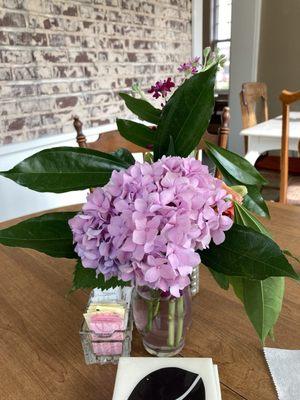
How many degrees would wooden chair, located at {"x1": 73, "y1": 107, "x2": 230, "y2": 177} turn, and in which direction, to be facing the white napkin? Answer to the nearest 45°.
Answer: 0° — it already faces it

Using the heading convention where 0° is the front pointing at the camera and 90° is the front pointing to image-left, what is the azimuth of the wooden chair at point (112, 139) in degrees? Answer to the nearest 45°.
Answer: approximately 0°

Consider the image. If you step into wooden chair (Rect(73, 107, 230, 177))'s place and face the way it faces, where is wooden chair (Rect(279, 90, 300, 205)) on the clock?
wooden chair (Rect(279, 90, 300, 205)) is roughly at 8 o'clock from wooden chair (Rect(73, 107, 230, 177)).

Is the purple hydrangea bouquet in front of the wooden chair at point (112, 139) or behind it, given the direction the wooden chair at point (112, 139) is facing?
in front

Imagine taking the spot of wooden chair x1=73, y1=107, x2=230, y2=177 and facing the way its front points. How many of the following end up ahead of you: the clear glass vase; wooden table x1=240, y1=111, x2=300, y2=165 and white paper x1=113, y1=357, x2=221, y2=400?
2

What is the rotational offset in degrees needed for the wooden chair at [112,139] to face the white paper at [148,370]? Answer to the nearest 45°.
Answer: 0° — it already faces it

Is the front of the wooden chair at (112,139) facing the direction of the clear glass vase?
yes

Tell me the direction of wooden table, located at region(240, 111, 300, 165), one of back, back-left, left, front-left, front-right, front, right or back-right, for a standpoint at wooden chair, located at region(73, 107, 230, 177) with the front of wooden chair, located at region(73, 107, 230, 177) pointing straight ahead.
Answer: back-left

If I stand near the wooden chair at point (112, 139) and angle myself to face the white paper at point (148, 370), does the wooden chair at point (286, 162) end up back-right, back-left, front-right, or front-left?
back-left

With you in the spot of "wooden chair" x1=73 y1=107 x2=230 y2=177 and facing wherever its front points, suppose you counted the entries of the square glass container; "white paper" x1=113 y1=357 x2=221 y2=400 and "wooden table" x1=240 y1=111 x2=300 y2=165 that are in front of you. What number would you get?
2

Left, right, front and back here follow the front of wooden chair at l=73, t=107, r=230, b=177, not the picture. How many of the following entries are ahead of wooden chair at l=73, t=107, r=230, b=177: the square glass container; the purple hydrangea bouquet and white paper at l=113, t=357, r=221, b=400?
3
